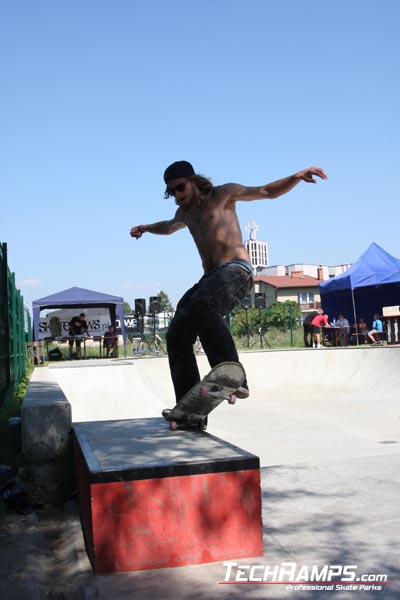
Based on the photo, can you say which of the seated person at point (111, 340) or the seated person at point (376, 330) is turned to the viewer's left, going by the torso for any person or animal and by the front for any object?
the seated person at point (376, 330)

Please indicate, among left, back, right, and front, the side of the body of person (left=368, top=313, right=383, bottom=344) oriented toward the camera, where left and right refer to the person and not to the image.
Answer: left

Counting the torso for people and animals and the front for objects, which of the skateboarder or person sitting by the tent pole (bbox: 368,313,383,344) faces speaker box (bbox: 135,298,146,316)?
the person sitting by the tent pole

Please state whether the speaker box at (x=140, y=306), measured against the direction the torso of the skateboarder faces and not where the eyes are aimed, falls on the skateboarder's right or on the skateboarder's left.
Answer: on the skateboarder's right

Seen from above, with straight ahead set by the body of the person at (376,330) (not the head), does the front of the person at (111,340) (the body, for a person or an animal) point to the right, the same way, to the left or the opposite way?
to the left

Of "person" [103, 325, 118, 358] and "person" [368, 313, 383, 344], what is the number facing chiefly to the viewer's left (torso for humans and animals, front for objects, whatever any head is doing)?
1

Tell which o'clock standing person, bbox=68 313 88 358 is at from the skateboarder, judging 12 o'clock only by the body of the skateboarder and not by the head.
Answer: The standing person is roughly at 4 o'clock from the skateboarder.

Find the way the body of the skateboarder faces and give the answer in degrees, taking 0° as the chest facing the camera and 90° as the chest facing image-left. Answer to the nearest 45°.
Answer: approximately 45°

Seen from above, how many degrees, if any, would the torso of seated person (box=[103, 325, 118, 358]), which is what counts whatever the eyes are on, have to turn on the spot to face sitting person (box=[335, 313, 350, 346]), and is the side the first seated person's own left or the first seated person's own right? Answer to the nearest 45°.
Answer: approximately 90° to the first seated person's own left
